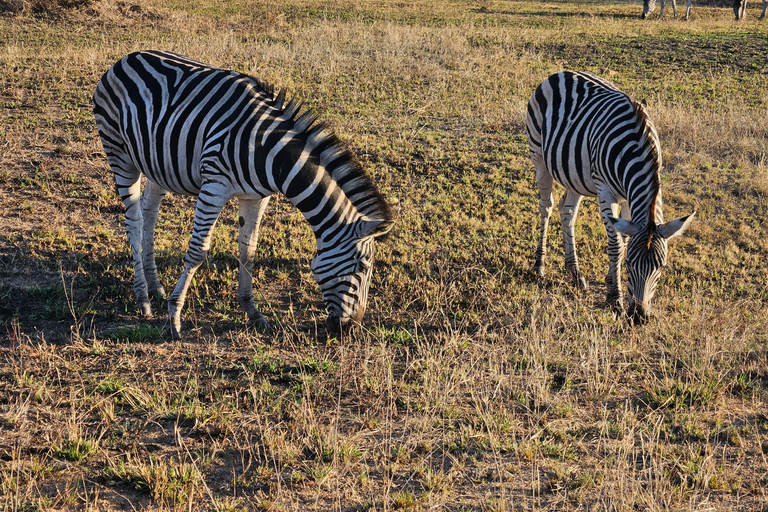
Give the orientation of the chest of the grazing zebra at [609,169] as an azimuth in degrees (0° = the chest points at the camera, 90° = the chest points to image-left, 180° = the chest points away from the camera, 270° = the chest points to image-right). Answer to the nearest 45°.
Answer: approximately 315°

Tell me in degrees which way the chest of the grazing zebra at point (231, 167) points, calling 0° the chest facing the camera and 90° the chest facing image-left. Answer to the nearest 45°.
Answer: approximately 315°

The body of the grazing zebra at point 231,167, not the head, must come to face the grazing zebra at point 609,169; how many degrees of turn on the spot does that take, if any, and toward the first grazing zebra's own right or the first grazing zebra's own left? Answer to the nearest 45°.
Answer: approximately 45° to the first grazing zebra's own left

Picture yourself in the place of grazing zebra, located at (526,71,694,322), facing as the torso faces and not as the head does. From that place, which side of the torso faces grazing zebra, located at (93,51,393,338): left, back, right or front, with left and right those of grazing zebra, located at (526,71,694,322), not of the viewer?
right
